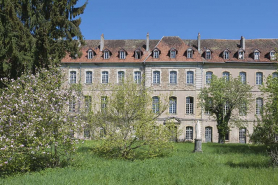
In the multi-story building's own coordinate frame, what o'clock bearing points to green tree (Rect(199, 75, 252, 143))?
The green tree is roughly at 11 o'clock from the multi-story building.

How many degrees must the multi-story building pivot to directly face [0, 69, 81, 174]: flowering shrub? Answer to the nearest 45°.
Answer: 0° — it already faces it

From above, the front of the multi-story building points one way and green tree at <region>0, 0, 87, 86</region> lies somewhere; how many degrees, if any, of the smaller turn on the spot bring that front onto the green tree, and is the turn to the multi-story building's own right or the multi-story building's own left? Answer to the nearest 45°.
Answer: approximately 45° to the multi-story building's own right

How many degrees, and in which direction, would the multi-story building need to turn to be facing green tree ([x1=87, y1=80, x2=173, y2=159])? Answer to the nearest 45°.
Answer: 0° — it already faces it

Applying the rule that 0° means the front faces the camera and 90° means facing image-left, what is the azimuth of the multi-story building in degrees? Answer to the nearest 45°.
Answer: approximately 0°

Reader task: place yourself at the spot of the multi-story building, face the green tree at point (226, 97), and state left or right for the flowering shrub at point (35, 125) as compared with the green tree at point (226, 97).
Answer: right
